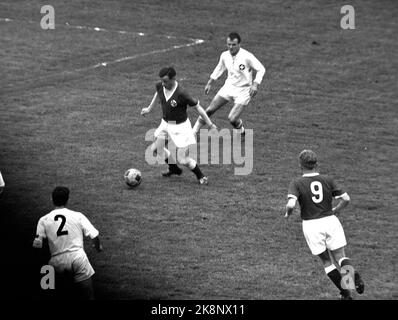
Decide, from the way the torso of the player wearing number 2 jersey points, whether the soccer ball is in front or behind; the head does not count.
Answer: in front

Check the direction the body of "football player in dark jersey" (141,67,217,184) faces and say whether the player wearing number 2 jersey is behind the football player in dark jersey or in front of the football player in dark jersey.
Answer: in front

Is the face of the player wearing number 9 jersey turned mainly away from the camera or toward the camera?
away from the camera

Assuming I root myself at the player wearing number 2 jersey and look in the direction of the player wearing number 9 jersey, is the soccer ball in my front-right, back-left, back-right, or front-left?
front-left

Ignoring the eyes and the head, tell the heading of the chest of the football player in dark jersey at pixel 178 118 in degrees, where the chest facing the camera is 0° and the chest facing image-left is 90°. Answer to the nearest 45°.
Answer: approximately 45°

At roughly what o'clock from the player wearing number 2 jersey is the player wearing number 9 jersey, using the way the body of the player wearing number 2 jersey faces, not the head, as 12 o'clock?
The player wearing number 9 jersey is roughly at 3 o'clock from the player wearing number 2 jersey.

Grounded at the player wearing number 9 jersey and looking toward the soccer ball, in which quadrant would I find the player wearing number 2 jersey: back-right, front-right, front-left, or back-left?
front-left

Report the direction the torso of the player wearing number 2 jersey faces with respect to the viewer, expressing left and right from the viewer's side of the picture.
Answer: facing away from the viewer

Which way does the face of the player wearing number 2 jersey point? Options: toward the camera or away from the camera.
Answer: away from the camera

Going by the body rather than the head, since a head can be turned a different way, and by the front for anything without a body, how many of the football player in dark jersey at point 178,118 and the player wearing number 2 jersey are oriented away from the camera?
1

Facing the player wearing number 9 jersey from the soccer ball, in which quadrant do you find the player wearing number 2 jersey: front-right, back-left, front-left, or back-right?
front-right

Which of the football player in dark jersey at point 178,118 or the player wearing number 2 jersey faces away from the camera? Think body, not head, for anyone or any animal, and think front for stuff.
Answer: the player wearing number 2 jersey
